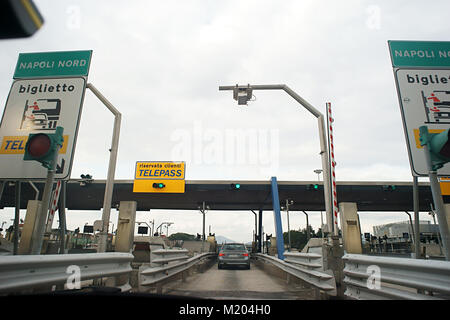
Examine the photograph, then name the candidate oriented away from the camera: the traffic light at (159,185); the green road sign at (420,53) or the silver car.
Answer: the silver car

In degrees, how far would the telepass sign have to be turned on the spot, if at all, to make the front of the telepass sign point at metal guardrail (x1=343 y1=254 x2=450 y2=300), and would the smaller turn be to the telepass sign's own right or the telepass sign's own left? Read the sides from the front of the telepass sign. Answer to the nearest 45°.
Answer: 0° — it already faces it

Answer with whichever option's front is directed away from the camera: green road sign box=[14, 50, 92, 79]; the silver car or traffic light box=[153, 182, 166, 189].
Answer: the silver car

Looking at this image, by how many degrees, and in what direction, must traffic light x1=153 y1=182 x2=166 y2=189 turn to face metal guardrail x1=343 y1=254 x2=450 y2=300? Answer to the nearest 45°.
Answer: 0° — it already faces it

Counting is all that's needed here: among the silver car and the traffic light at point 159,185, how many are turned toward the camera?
1

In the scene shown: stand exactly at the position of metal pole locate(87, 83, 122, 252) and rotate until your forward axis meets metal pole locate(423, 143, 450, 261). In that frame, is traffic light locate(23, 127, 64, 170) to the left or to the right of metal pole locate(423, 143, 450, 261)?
right

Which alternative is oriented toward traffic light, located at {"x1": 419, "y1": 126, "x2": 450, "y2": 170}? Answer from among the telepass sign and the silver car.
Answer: the telepass sign

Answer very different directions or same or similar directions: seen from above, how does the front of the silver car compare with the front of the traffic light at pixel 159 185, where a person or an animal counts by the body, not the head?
very different directions

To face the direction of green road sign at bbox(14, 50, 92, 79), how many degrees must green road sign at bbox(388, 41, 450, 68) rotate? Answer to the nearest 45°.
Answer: approximately 45° to its right

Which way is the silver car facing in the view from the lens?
facing away from the viewer

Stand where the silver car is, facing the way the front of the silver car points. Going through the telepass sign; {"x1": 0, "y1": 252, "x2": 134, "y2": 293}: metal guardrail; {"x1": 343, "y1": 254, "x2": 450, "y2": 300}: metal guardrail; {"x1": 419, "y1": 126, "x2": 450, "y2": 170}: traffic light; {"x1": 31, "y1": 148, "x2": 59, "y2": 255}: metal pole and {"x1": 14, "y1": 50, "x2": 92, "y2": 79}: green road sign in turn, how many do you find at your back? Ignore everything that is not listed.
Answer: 5

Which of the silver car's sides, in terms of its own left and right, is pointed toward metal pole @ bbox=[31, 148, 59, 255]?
back

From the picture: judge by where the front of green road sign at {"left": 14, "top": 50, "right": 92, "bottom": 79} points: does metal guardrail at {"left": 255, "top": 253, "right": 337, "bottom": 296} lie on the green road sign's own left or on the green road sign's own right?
on the green road sign's own left
